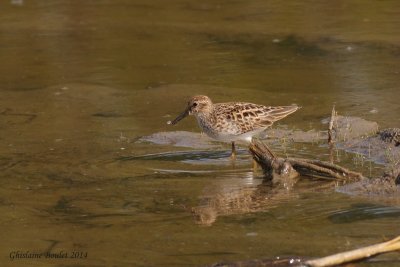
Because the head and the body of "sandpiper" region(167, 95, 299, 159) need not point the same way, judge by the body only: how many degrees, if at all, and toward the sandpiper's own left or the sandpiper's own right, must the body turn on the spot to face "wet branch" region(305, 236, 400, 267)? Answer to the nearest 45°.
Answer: approximately 90° to the sandpiper's own left

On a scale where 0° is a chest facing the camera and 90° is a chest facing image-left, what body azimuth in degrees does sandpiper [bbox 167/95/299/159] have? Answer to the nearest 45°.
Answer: approximately 90°

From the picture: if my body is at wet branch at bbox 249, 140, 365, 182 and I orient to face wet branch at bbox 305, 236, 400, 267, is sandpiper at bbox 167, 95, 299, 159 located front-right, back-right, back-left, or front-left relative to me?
back-right

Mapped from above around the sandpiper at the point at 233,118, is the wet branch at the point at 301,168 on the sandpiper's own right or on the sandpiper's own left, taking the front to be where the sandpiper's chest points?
on the sandpiper's own left

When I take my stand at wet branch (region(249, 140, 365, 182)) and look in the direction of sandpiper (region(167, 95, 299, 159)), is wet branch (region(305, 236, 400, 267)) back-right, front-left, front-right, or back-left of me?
back-left
